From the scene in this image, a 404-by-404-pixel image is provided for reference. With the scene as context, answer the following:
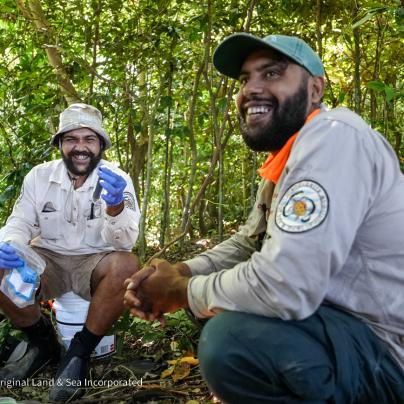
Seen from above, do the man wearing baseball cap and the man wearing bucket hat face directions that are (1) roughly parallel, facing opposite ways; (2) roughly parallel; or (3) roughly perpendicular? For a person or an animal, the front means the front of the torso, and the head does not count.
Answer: roughly perpendicular

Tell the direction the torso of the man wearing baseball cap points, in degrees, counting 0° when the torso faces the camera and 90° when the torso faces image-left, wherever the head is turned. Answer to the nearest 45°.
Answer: approximately 90°

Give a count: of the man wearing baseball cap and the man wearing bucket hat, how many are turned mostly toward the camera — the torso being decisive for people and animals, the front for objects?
1

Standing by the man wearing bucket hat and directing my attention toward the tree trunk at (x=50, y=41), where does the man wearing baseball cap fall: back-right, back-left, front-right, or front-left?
back-right

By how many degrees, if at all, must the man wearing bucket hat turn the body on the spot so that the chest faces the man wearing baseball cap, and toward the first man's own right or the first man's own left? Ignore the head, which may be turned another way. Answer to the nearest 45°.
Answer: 0° — they already face them

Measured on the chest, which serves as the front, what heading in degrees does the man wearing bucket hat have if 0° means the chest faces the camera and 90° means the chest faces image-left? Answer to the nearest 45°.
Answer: approximately 0°

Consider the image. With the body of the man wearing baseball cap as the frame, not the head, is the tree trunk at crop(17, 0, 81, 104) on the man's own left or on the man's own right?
on the man's own right

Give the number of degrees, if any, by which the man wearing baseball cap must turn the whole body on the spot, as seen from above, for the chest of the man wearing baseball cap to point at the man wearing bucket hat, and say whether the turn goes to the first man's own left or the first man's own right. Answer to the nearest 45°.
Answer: approximately 45° to the first man's own right

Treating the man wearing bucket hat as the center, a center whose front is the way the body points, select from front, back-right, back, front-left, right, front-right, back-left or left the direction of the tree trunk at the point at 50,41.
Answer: back

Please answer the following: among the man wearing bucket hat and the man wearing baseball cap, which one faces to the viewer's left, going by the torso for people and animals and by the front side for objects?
the man wearing baseball cap

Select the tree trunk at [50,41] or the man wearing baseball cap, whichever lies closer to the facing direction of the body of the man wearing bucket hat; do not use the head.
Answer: the man wearing baseball cap
